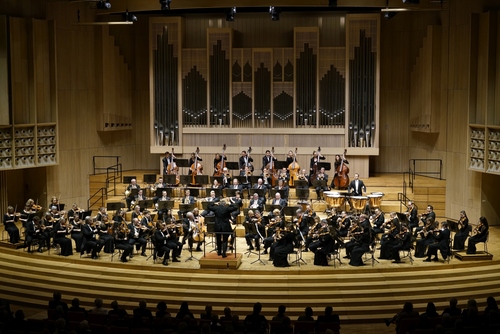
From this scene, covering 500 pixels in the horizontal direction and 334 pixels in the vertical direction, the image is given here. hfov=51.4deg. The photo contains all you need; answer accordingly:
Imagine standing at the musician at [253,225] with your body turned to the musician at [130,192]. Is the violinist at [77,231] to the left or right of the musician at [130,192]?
left

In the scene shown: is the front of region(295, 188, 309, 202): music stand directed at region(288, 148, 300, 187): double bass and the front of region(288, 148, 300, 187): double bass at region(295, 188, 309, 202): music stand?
yes

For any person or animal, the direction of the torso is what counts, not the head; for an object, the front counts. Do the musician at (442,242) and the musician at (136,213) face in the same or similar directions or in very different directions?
very different directions

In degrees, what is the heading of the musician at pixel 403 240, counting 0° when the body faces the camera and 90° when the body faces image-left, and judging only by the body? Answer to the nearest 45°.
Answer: approximately 90°

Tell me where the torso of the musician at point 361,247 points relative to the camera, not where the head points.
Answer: to the viewer's left

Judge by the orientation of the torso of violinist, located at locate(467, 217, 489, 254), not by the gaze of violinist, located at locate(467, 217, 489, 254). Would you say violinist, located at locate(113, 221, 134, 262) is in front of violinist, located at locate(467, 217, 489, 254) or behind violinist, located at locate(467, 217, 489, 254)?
in front

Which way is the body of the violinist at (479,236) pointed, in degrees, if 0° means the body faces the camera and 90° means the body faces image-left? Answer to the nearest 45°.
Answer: approximately 90°

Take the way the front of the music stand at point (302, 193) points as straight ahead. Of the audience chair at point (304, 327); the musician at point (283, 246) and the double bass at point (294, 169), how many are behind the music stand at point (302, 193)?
2

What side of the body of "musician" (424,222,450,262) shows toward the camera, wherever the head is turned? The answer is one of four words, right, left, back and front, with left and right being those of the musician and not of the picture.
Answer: left

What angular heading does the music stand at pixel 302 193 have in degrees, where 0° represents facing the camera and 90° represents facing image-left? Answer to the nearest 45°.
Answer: approximately 180°

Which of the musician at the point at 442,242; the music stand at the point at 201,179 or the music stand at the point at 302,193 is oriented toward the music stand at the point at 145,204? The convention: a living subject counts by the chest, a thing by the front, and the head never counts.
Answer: the musician

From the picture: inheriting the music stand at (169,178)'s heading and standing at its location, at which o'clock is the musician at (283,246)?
The musician is roughly at 5 o'clock from the music stand.

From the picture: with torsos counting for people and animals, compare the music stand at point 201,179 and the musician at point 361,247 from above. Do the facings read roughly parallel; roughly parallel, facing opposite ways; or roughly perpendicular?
roughly perpendicular

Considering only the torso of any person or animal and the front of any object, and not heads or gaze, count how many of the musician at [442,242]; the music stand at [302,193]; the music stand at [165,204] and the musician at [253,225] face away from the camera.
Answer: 2

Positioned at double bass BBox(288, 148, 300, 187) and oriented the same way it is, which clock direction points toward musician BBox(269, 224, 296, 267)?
The musician is roughly at 12 o'clock from the double bass.
